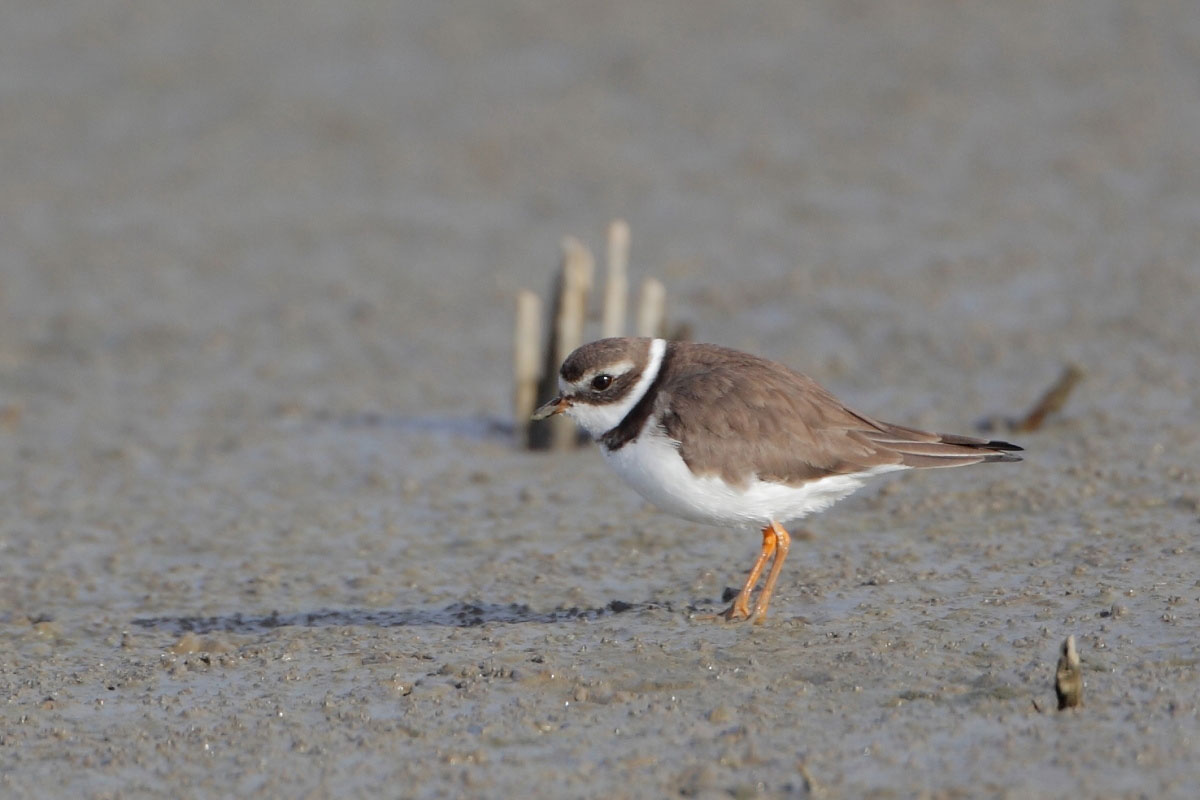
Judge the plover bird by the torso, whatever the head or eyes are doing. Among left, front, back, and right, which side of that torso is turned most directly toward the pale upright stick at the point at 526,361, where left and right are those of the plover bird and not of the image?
right

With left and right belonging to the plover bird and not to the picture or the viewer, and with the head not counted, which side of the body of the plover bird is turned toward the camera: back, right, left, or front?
left

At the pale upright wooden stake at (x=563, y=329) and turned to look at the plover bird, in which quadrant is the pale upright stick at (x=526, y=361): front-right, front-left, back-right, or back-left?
back-right

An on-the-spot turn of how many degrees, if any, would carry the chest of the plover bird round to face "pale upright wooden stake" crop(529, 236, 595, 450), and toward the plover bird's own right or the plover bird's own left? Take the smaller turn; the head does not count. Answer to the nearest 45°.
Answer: approximately 90° to the plover bird's own right

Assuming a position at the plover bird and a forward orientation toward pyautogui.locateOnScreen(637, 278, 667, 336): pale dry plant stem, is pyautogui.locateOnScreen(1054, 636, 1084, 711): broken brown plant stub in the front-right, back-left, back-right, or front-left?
back-right

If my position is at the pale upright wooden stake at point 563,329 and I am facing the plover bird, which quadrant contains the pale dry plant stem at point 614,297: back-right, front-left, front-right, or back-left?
back-left

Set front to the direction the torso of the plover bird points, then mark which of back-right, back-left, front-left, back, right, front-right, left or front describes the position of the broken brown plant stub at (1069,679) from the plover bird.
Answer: back-left
